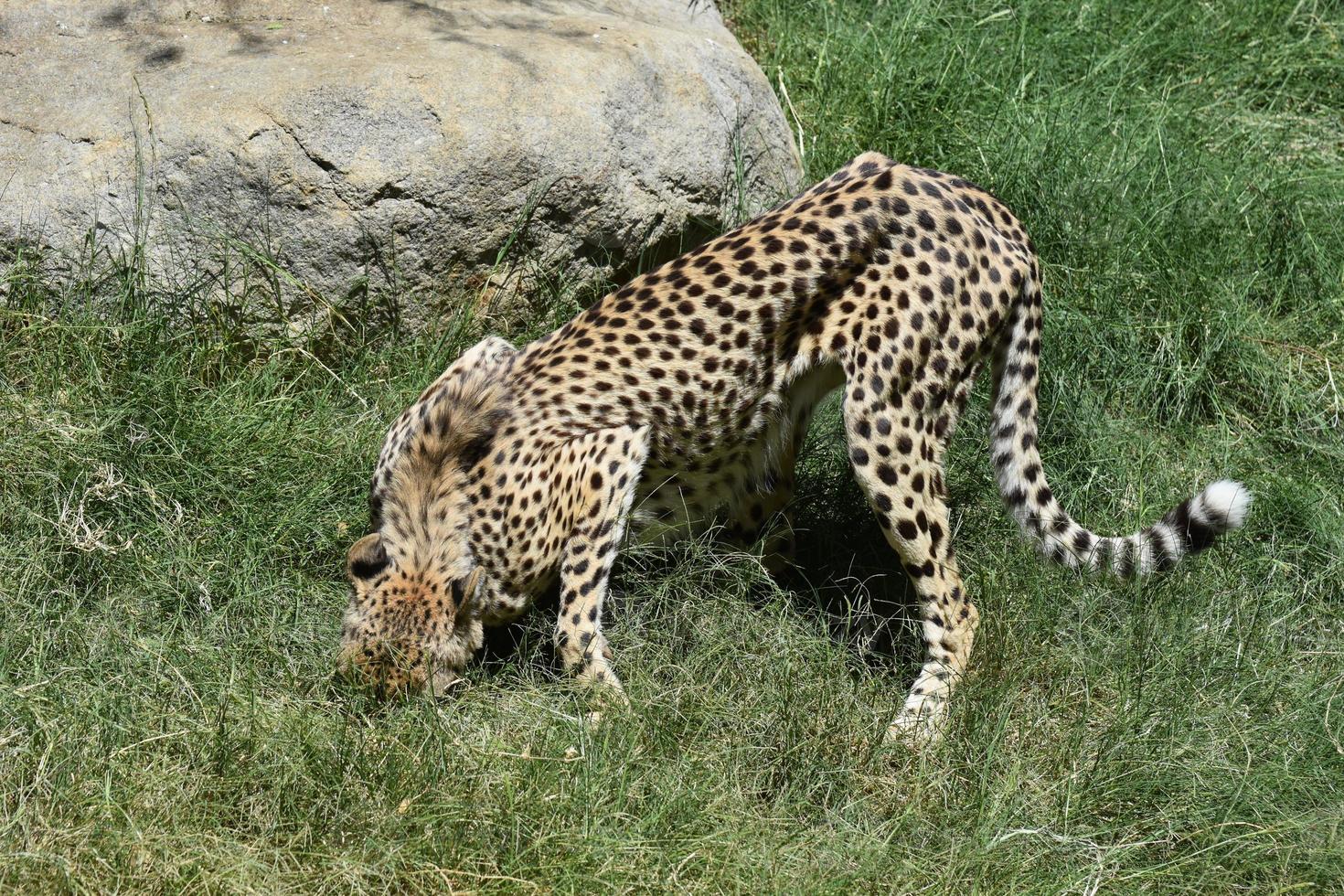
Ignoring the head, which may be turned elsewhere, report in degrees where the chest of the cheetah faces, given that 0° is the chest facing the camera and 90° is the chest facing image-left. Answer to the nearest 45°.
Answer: approximately 45°

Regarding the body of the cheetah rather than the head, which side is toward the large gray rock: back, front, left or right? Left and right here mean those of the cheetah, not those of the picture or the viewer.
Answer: right
